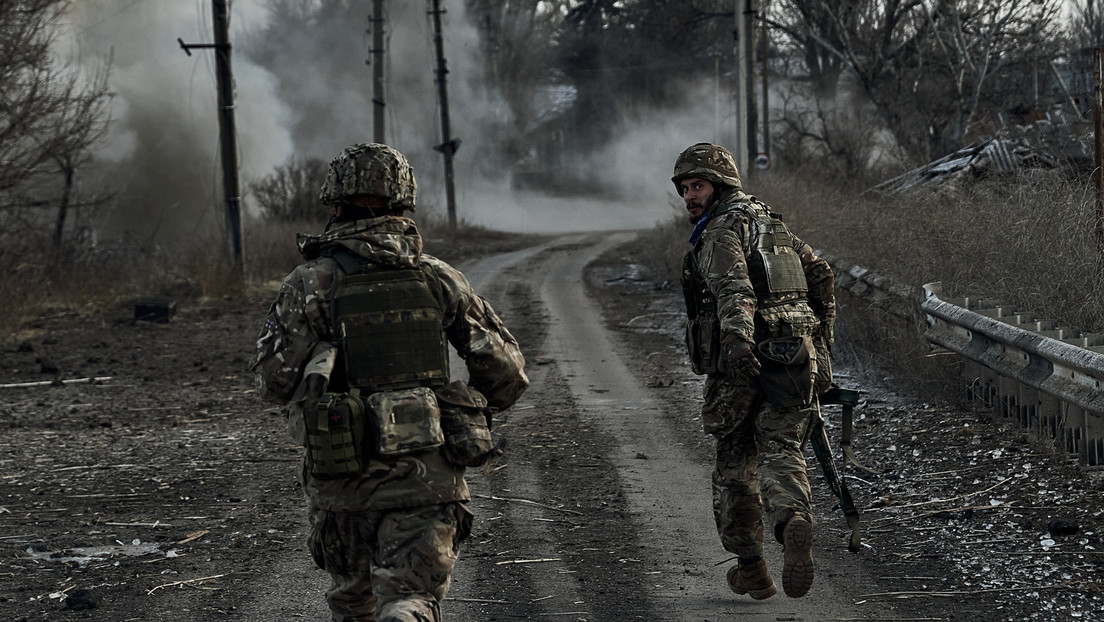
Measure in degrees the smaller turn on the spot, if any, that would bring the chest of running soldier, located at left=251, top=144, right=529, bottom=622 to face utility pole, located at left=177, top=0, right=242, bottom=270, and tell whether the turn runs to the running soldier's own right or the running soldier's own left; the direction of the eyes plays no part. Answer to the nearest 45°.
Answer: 0° — they already face it

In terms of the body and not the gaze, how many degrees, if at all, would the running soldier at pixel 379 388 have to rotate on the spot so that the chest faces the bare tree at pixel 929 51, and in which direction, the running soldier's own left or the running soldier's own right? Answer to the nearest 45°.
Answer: approximately 45° to the running soldier's own right

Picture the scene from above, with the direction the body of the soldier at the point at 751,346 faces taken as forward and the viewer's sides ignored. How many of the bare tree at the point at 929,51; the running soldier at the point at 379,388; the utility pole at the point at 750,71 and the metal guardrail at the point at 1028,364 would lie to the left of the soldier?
1

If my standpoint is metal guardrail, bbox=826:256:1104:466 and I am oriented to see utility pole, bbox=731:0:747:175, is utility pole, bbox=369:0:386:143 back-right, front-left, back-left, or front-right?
front-left

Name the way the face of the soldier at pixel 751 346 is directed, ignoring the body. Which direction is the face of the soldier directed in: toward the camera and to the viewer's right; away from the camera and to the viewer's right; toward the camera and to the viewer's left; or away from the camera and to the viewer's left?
toward the camera and to the viewer's left

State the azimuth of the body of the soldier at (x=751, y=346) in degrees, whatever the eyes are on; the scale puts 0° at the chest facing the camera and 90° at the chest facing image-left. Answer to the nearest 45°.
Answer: approximately 135°

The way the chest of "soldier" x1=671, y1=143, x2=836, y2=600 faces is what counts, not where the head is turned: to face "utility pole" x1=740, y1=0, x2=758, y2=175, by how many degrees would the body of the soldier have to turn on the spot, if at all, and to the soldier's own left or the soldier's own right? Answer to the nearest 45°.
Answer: approximately 45° to the soldier's own right

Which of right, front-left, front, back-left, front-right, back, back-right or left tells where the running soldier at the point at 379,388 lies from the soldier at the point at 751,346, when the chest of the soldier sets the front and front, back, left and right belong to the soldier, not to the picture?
left

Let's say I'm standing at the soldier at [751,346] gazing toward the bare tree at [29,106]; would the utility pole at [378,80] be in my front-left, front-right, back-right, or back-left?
front-right

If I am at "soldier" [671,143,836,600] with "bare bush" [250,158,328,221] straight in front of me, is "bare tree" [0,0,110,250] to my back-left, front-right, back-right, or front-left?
front-left

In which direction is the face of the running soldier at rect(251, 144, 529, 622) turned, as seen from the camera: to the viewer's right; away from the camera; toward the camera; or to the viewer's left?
away from the camera

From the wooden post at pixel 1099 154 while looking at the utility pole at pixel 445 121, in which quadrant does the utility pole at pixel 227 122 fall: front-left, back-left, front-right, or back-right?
front-left

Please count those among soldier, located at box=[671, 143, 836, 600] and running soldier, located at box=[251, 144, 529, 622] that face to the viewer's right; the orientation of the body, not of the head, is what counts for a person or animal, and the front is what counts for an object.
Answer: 0

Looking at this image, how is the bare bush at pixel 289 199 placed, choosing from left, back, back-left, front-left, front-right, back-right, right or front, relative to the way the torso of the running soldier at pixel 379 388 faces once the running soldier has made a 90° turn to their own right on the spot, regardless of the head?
left

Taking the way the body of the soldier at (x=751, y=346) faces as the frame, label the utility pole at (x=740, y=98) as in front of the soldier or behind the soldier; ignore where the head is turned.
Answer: in front

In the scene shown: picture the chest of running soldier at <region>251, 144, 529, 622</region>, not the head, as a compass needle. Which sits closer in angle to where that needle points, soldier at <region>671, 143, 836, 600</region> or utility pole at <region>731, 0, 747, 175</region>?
the utility pole

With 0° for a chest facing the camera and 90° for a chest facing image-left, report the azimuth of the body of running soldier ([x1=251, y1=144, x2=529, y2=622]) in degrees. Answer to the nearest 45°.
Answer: approximately 180°
